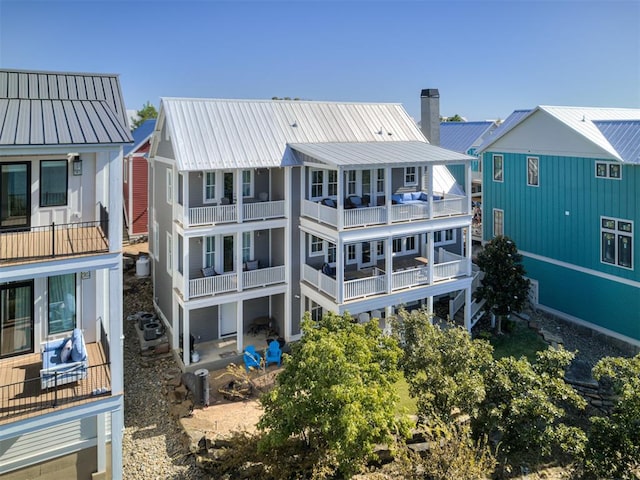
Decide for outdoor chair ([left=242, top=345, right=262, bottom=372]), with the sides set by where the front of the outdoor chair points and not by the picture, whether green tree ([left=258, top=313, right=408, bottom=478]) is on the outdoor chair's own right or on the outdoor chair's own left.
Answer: on the outdoor chair's own left

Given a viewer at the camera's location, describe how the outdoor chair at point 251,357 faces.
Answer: facing the viewer and to the left of the viewer

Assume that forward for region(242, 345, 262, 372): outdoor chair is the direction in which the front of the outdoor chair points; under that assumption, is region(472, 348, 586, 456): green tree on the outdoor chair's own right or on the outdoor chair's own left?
on the outdoor chair's own left

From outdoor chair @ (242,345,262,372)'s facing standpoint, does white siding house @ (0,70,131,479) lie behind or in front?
in front
